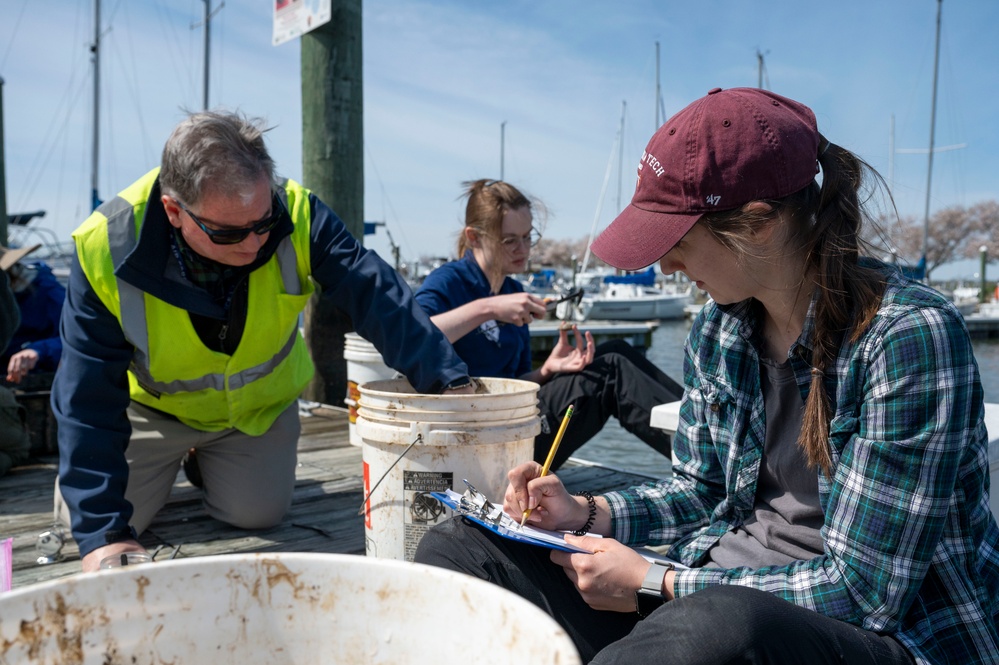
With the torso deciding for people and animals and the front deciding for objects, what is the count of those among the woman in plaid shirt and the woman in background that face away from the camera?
0

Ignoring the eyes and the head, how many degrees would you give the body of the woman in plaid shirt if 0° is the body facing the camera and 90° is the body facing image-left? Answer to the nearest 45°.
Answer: approximately 45°

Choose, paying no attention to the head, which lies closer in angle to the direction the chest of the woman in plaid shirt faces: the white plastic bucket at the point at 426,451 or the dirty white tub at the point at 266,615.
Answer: the dirty white tub

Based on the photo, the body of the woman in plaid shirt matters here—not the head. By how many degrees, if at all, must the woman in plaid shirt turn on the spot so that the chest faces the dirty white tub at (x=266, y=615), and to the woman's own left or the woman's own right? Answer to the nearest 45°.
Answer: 0° — they already face it

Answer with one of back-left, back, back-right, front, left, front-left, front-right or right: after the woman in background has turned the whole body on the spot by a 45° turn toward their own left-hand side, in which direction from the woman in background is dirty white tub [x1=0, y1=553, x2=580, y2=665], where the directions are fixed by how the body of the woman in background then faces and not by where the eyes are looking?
right

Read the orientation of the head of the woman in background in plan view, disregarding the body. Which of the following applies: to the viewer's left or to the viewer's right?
to the viewer's right

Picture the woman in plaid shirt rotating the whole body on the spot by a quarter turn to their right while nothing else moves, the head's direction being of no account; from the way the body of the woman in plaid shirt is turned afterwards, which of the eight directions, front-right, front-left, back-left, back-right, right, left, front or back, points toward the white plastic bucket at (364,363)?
front

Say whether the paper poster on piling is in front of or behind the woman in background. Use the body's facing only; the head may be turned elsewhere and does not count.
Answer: behind

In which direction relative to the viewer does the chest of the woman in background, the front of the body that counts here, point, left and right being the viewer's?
facing the viewer and to the right of the viewer

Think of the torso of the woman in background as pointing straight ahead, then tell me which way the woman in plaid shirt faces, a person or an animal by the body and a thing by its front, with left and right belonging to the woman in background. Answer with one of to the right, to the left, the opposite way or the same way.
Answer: to the right
